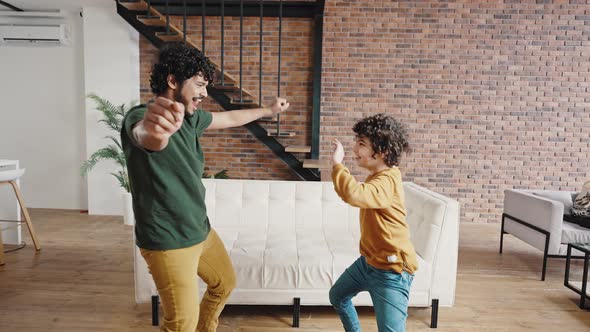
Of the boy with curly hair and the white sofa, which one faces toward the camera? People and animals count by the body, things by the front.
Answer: the white sofa

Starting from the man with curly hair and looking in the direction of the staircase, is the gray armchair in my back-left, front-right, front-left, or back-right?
front-right

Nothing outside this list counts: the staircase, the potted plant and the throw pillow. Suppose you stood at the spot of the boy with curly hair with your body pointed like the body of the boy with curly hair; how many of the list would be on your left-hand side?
0

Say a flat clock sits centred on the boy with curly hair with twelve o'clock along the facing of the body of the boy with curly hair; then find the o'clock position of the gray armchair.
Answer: The gray armchair is roughly at 4 o'clock from the boy with curly hair.

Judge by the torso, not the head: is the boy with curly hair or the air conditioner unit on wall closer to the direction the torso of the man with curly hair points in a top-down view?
the boy with curly hair

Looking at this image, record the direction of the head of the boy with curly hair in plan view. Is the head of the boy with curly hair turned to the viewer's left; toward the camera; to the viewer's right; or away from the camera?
to the viewer's left

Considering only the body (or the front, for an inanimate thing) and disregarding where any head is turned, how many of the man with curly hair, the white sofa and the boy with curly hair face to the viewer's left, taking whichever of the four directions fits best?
1

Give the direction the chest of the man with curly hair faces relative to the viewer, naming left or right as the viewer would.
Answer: facing the viewer and to the right of the viewer

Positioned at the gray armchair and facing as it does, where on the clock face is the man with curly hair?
The man with curly hair is roughly at 2 o'clock from the gray armchair.

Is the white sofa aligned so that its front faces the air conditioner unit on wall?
no

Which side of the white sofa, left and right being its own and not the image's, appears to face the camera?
front

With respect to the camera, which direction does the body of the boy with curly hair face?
to the viewer's left

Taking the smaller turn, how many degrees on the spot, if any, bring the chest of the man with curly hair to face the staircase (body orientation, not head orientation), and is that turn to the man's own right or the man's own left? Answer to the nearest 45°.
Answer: approximately 135° to the man's own left
